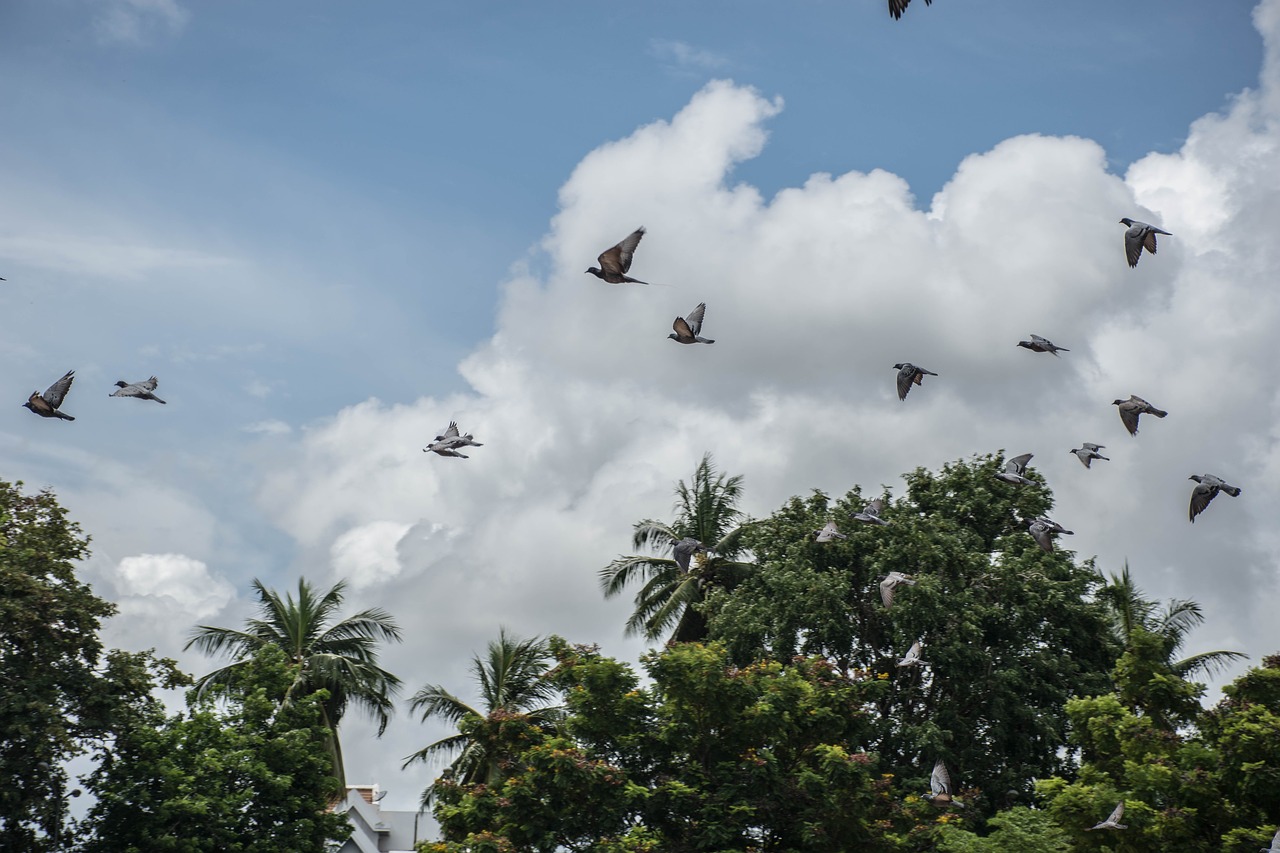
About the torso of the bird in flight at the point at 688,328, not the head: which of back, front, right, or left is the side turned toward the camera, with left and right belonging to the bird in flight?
left

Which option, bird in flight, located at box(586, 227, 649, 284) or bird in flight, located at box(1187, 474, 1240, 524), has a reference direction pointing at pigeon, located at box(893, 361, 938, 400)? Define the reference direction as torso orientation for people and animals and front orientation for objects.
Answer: bird in flight, located at box(1187, 474, 1240, 524)

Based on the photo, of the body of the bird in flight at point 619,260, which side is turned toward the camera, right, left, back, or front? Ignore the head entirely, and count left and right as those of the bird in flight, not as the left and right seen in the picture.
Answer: left

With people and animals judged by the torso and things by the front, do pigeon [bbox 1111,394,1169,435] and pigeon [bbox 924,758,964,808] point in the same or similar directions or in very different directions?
same or similar directions

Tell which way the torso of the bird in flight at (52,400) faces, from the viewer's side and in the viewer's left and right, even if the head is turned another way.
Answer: facing to the left of the viewer

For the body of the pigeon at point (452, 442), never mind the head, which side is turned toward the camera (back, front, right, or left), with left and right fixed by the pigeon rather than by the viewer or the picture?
left

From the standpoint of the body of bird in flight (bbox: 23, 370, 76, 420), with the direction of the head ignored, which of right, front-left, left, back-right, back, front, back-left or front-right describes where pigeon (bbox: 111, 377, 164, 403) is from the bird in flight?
back
